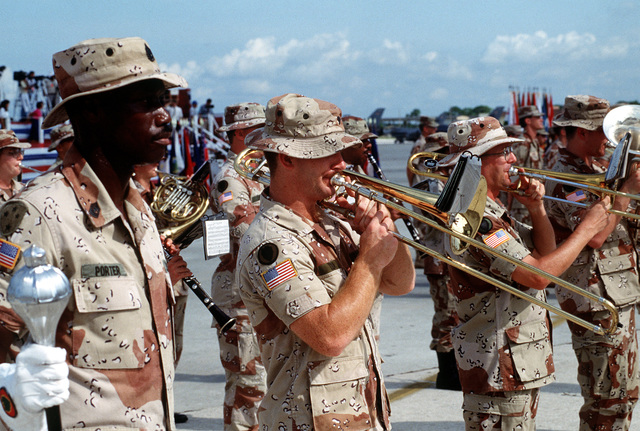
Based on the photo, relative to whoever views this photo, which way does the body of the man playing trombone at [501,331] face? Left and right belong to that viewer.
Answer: facing to the right of the viewer

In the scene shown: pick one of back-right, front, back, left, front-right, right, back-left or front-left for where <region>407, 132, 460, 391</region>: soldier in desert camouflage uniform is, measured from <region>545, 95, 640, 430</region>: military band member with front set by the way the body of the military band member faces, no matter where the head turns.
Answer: back-left

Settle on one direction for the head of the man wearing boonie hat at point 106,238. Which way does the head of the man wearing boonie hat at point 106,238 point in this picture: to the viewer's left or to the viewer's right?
to the viewer's right

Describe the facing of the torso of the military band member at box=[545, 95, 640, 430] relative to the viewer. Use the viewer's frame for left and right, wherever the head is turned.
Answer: facing to the right of the viewer

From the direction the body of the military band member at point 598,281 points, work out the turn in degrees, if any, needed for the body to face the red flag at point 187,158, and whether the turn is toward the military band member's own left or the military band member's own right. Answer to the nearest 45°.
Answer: approximately 135° to the military band member's own left

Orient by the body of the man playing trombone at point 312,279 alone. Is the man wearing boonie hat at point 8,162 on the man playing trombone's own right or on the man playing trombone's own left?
on the man playing trombone's own left

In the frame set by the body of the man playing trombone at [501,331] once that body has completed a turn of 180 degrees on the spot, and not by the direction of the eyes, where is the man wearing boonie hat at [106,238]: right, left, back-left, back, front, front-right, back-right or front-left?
front-left

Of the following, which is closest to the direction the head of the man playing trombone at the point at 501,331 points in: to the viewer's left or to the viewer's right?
to the viewer's right

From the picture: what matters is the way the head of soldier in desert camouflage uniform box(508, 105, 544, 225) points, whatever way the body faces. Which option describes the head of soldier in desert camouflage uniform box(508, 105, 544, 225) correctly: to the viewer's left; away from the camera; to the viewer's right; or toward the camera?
to the viewer's right

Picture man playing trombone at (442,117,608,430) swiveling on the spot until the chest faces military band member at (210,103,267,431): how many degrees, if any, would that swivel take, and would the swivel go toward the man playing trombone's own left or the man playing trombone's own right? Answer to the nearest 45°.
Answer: approximately 135° to the man playing trombone's own left

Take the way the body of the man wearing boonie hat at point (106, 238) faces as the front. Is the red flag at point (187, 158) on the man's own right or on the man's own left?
on the man's own left

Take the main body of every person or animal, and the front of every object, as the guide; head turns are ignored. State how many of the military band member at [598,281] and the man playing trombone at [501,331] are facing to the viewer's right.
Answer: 2

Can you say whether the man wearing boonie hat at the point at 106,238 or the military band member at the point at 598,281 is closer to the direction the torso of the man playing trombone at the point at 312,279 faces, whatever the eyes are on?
the military band member

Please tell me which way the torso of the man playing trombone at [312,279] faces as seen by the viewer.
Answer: to the viewer's right

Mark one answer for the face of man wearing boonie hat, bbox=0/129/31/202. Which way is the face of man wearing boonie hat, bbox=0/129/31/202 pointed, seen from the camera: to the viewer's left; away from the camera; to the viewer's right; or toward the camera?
to the viewer's right
